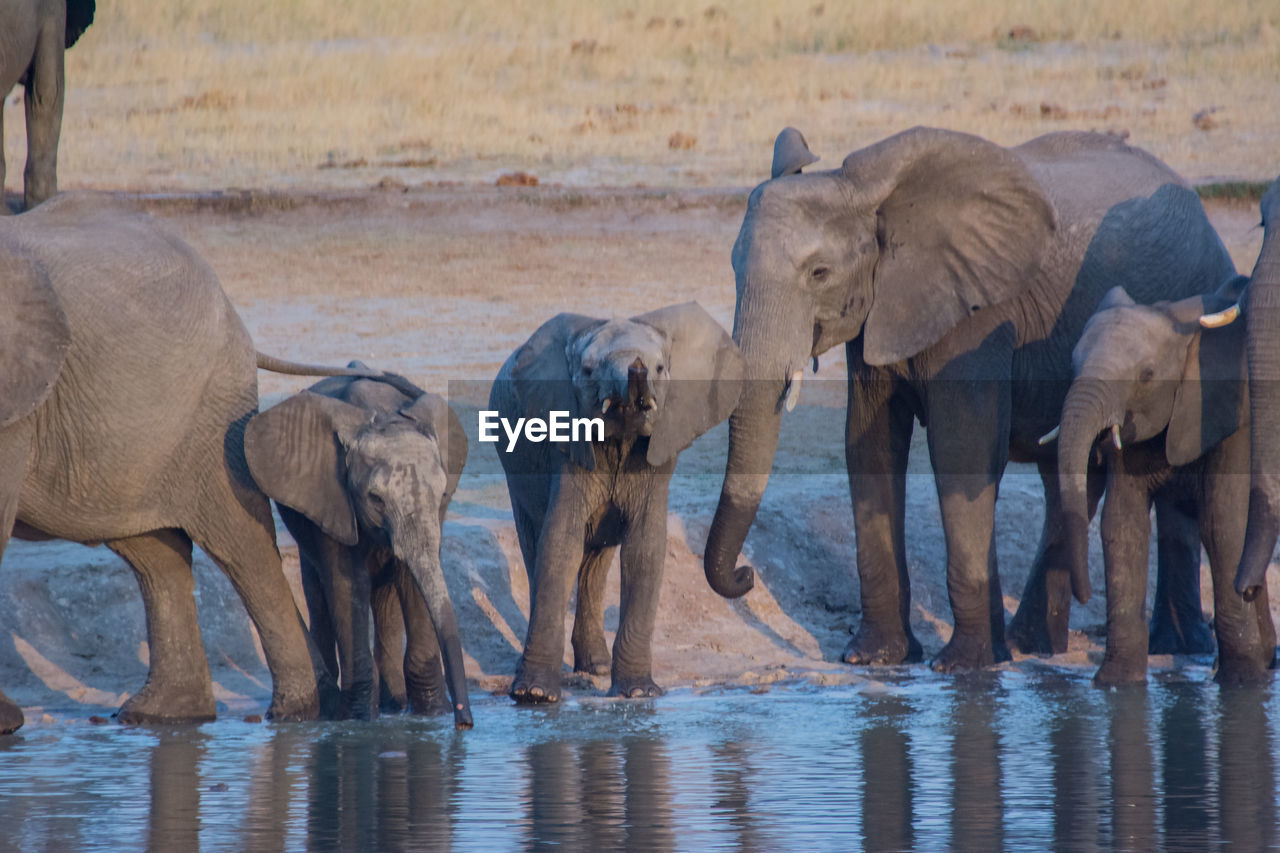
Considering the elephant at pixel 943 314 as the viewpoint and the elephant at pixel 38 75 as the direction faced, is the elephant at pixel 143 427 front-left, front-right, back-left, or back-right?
front-left

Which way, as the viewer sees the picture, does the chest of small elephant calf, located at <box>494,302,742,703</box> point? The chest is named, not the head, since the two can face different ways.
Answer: toward the camera

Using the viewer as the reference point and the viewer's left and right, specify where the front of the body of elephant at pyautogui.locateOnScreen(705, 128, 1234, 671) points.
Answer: facing the viewer and to the left of the viewer

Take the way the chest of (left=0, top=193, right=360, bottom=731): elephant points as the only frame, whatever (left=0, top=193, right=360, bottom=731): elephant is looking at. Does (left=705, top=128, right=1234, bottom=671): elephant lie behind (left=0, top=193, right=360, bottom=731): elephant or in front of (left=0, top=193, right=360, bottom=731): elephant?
behind

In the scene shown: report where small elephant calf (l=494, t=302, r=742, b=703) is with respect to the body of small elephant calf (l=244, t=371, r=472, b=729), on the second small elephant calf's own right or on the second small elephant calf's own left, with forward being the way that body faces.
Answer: on the second small elephant calf's own left

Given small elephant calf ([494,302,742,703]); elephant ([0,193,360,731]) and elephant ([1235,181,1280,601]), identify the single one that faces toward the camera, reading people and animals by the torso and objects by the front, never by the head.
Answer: the small elephant calf

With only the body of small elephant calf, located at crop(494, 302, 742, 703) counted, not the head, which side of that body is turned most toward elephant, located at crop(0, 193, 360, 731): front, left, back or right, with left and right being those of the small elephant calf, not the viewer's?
right

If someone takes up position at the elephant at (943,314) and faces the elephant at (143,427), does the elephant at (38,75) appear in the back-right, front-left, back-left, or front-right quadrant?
front-right

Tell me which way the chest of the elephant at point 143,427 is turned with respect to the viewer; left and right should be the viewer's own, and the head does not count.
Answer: facing to the left of the viewer

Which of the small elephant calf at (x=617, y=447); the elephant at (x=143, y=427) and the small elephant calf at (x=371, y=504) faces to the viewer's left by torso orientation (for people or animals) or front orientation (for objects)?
the elephant

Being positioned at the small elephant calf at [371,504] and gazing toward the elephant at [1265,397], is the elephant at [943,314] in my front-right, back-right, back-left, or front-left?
front-left
